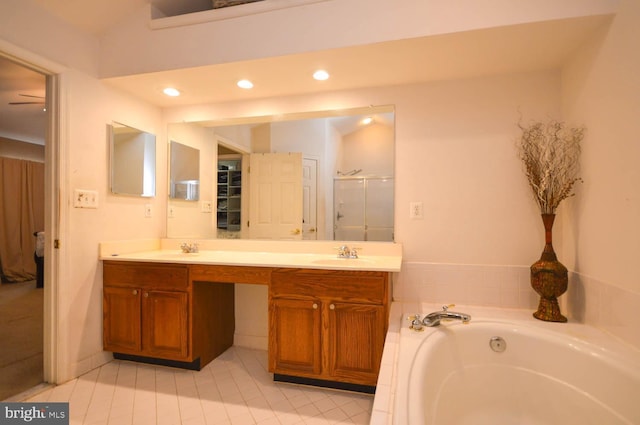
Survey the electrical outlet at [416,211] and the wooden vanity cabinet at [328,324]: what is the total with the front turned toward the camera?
2

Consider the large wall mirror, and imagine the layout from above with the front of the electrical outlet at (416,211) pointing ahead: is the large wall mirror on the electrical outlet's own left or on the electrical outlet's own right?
on the electrical outlet's own right

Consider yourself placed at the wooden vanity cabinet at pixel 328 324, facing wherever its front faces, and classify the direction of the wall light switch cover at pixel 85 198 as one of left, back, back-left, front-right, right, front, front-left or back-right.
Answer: right

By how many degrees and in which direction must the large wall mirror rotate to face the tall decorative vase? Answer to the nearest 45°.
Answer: approximately 45° to its left

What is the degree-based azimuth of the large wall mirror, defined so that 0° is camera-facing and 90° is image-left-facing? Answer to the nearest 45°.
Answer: approximately 0°

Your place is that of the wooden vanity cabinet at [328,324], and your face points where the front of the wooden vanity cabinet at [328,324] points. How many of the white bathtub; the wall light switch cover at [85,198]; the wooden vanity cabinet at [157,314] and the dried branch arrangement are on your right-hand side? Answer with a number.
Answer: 2

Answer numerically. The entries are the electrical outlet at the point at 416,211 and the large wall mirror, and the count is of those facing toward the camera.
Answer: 2

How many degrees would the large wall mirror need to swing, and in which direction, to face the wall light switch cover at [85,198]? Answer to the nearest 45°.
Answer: approximately 90° to its right

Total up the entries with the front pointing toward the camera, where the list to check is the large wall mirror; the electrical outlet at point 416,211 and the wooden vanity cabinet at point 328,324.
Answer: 3

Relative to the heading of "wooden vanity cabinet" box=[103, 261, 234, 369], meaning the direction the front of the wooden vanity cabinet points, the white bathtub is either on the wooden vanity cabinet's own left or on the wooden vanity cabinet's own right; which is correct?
on the wooden vanity cabinet's own left
